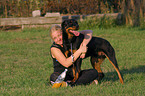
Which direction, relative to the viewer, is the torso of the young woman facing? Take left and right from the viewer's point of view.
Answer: facing the viewer and to the right of the viewer
